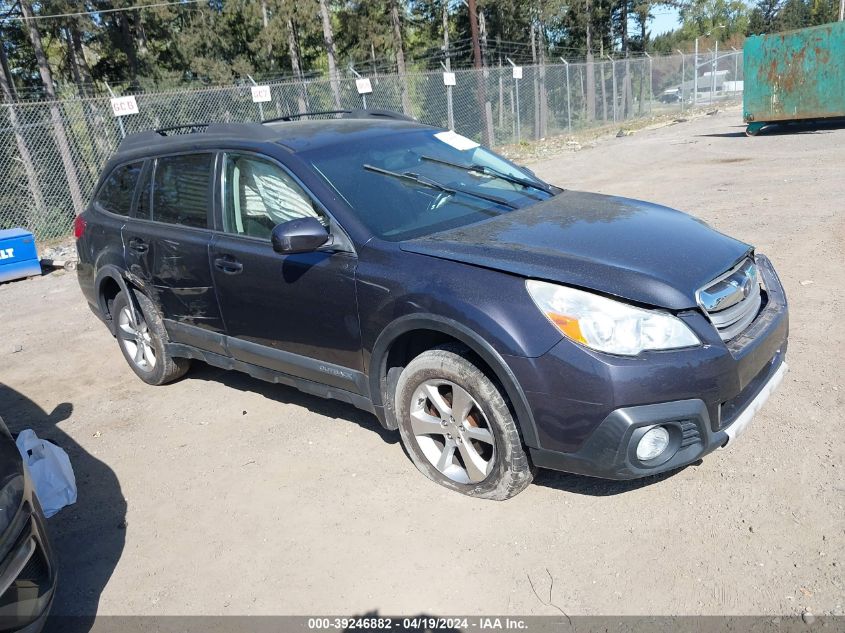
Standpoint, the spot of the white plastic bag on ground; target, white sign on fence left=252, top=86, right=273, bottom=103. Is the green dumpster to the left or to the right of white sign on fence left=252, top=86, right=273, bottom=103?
right

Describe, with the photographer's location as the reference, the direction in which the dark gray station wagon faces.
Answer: facing the viewer and to the right of the viewer

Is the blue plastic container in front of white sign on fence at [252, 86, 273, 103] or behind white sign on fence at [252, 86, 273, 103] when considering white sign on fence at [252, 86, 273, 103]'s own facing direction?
in front

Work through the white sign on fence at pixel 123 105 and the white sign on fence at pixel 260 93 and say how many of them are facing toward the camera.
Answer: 2

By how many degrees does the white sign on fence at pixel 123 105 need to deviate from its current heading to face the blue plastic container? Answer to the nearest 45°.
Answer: approximately 45° to its right

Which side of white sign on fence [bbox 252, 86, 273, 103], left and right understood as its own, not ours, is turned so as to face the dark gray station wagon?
front

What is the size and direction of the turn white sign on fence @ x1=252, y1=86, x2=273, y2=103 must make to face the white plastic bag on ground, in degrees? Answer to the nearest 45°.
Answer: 0° — it already faces it

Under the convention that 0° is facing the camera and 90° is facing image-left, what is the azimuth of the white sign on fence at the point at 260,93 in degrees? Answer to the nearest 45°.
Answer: approximately 0°

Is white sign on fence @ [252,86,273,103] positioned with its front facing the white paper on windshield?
yes

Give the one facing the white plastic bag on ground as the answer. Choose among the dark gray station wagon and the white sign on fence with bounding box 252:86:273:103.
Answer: the white sign on fence

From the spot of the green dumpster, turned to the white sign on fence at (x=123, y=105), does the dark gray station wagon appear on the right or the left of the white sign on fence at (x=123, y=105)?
left

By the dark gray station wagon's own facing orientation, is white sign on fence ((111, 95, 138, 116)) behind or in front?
behind
